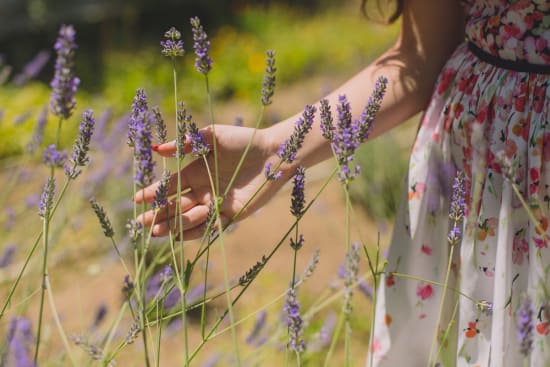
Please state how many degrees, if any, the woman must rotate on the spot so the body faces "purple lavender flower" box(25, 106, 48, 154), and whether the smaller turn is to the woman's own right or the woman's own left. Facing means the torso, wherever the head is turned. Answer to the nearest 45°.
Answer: approximately 45° to the woman's own right

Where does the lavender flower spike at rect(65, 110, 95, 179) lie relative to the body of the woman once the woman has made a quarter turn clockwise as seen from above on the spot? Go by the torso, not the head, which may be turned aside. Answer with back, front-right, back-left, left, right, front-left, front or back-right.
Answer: left

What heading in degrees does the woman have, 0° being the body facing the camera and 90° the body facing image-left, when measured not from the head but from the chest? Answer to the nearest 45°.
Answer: approximately 45°

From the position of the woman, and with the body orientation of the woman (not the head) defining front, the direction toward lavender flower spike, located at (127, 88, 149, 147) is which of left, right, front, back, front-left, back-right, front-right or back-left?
front

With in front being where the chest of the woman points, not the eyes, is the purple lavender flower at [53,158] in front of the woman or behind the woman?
in front

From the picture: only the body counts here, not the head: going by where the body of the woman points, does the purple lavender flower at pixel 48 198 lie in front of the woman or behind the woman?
in front

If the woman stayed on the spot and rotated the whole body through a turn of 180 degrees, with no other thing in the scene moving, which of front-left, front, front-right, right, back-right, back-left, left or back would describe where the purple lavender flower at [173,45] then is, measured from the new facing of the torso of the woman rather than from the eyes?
back
